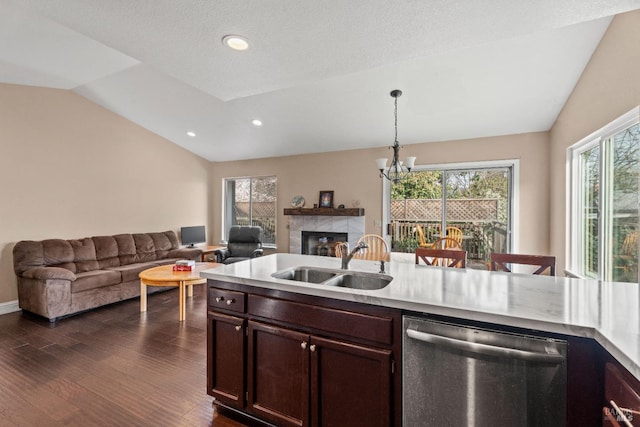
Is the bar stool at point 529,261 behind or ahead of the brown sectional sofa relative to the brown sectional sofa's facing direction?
ahead

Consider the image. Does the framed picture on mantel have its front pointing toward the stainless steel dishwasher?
yes

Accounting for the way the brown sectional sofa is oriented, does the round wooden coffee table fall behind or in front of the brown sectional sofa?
in front

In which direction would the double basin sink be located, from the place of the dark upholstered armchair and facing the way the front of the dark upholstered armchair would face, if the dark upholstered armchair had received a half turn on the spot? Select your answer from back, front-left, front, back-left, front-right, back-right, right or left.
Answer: back-right

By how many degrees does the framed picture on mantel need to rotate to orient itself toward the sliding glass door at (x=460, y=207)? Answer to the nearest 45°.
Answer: approximately 90° to its left

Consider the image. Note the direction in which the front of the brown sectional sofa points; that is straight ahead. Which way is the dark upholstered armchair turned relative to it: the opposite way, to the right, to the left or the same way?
to the right

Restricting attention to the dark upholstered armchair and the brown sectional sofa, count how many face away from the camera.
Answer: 0

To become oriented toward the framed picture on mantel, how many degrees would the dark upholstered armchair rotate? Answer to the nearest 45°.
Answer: approximately 135° to its left

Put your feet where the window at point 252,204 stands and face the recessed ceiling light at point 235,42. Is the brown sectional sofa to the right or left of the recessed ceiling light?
right

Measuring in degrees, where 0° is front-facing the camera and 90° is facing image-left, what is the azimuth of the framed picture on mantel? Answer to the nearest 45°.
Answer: approximately 0°

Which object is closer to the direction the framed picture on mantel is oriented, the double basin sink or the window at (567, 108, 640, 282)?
the double basin sink

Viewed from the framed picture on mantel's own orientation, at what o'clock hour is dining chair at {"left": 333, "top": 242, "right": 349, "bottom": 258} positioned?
The dining chair is roughly at 12 o'clock from the framed picture on mantel.

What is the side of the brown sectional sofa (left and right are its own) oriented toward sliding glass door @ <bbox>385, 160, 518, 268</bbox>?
front

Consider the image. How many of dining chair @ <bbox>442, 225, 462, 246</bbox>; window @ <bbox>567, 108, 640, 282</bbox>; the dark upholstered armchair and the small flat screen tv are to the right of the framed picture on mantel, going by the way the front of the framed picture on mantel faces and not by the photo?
2

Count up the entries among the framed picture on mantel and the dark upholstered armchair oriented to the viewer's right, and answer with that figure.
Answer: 0

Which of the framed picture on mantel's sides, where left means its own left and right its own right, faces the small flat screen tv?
right

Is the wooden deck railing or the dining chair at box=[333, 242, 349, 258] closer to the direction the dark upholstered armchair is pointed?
the dining chair
